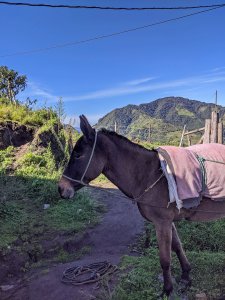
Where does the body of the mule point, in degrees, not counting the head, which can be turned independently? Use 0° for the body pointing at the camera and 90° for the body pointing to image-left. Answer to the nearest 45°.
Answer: approximately 90°

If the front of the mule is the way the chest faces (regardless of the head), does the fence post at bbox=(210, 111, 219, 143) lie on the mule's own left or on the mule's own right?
on the mule's own right
